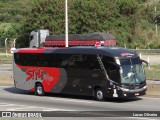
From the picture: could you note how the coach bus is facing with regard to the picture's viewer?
facing the viewer and to the right of the viewer
